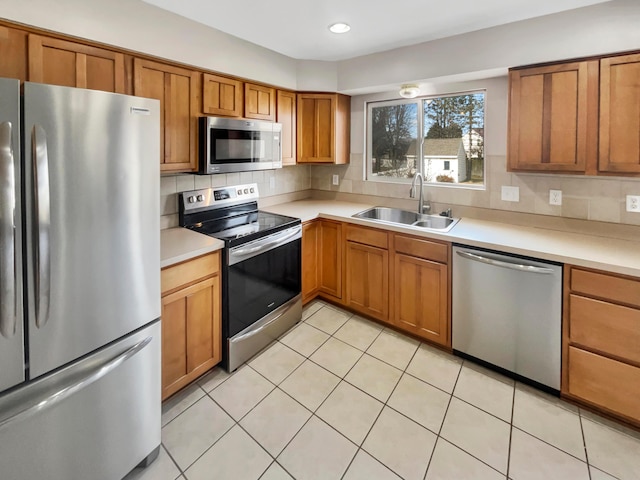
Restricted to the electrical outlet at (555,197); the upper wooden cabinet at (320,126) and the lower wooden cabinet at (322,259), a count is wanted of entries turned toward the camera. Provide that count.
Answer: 3

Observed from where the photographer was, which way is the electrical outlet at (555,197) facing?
facing the viewer

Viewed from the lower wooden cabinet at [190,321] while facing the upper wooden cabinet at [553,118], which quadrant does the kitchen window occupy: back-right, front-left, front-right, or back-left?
front-left

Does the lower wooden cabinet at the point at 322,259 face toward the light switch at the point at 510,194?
no

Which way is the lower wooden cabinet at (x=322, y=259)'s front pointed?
toward the camera

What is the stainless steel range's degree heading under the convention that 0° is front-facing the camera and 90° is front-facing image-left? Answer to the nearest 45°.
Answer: approximately 315°

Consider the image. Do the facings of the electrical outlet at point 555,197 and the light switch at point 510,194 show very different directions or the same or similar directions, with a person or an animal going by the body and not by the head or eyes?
same or similar directions

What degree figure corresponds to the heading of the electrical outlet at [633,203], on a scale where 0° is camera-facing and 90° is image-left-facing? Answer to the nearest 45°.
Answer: approximately 0°
